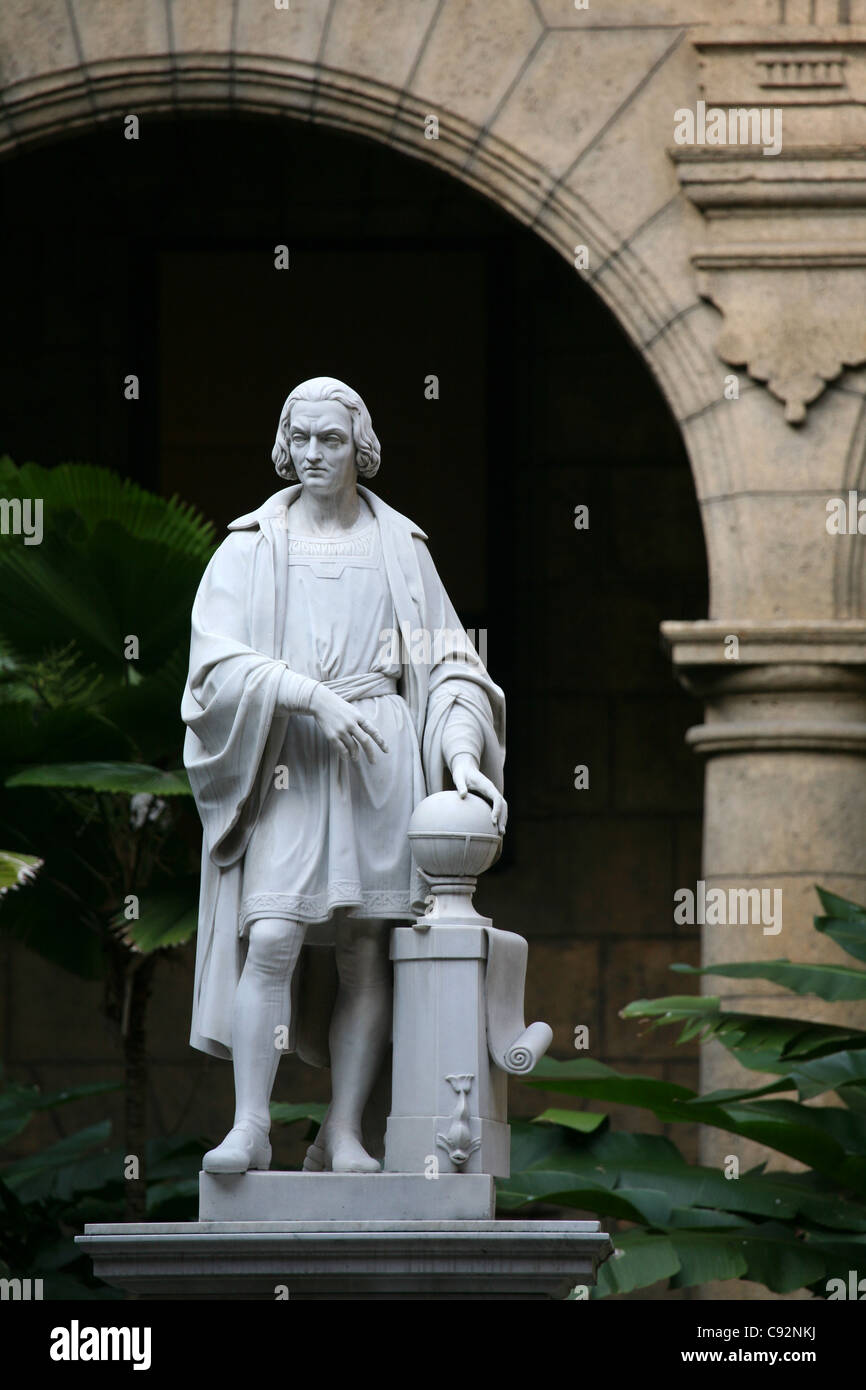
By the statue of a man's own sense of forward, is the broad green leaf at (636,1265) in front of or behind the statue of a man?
behind

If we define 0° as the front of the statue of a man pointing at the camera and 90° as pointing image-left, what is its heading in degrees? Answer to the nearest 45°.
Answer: approximately 0°

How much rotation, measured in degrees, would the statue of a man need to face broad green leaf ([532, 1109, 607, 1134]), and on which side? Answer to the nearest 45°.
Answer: approximately 180°

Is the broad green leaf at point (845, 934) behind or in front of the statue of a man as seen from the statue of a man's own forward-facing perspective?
behind

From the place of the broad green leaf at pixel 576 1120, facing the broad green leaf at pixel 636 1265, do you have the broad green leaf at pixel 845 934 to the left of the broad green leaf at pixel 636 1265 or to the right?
left

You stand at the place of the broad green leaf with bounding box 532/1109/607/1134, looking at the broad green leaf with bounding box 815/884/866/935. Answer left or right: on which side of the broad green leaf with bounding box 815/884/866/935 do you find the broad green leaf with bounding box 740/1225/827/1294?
right

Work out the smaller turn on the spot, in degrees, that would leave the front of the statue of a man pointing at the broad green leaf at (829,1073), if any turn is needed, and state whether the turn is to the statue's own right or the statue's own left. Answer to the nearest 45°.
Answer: approximately 135° to the statue's own left

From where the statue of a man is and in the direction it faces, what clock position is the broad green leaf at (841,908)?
The broad green leaf is roughly at 7 o'clock from the statue of a man.
